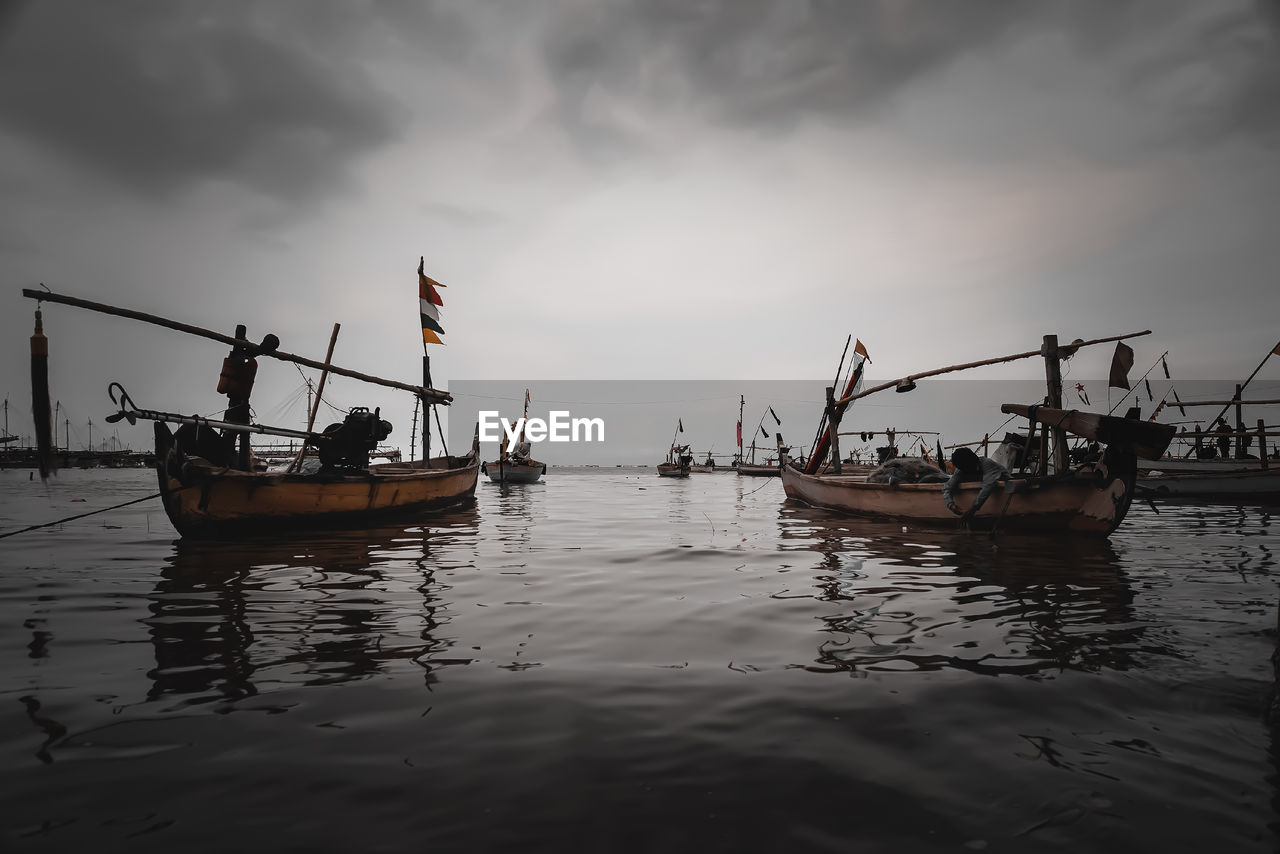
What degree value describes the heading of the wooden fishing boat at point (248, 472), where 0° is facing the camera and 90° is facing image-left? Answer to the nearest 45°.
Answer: approximately 225°

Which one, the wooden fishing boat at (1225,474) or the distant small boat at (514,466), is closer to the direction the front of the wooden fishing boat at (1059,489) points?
the distant small boat

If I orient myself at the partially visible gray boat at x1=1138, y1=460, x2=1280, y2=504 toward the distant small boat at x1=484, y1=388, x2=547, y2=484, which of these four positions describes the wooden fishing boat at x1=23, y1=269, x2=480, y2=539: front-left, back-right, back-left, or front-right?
front-left
